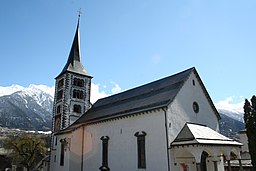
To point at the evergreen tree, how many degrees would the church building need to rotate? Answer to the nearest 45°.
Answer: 0° — it already faces it

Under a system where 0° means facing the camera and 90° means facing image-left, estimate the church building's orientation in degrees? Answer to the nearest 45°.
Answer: approximately 315°
